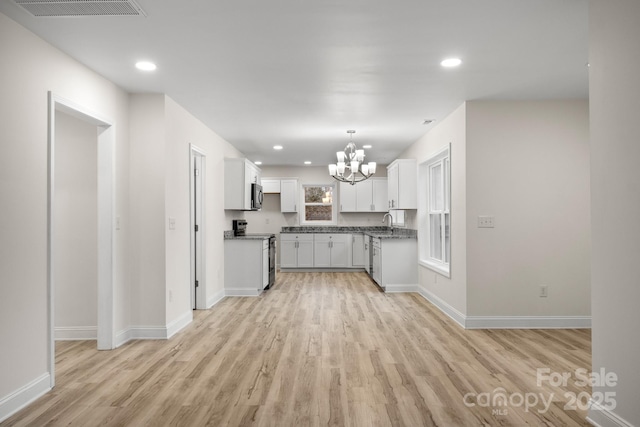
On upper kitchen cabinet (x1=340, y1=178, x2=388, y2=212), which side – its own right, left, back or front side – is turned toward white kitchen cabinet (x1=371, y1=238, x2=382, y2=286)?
front

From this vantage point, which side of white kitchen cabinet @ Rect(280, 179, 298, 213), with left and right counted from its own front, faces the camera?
front

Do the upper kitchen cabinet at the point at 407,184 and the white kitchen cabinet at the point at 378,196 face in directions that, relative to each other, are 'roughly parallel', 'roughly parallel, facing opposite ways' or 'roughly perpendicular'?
roughly perpendicular

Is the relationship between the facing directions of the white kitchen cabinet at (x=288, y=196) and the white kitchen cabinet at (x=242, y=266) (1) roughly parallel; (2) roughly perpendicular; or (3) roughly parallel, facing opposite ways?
roughly perpendicular

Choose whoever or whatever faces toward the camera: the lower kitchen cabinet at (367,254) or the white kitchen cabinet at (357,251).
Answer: the white kitchen cabinet

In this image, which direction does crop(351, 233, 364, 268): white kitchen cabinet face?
toward the camera

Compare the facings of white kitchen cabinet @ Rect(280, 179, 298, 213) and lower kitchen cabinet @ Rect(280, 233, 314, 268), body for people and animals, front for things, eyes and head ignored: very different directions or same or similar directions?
same or similar directions

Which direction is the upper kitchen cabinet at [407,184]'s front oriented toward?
to the viewer's left

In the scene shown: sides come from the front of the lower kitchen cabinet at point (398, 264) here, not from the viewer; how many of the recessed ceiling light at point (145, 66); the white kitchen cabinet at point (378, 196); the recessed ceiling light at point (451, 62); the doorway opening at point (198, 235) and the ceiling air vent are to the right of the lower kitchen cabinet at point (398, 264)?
1

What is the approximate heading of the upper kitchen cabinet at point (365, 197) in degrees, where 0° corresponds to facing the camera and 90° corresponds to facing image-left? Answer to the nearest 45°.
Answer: approximately 0°

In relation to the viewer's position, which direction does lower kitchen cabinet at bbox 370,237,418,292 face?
facing to the left of the viewer

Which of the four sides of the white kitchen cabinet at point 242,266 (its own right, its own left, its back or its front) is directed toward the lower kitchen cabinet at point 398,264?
front

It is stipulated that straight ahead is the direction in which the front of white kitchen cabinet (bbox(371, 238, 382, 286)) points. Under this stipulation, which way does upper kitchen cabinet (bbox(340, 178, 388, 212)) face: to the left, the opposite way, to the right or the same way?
to the left

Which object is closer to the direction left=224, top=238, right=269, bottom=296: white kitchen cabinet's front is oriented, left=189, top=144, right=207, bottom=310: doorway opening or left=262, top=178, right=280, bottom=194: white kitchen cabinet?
the white kitchen cabinet

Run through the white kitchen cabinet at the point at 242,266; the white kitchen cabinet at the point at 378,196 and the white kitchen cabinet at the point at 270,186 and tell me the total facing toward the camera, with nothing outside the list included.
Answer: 2

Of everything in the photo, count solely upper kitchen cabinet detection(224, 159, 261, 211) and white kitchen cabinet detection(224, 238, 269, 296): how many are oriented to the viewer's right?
2

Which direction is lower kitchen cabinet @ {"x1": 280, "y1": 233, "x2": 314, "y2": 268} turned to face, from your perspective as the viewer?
facing the viewer

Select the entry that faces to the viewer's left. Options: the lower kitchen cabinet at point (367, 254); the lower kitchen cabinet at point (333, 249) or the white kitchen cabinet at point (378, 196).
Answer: the lower kitchen cabinet at point (367, 254)

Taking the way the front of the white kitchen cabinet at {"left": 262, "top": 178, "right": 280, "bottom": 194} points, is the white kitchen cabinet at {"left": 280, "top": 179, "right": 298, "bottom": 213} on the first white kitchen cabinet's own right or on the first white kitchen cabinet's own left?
on the first white kitchen cabinet's own left

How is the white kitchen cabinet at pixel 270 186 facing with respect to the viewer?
toward the camera

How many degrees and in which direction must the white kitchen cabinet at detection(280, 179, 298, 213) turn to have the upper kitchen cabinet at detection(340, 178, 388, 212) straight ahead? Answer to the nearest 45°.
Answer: approximately 90° to its left
